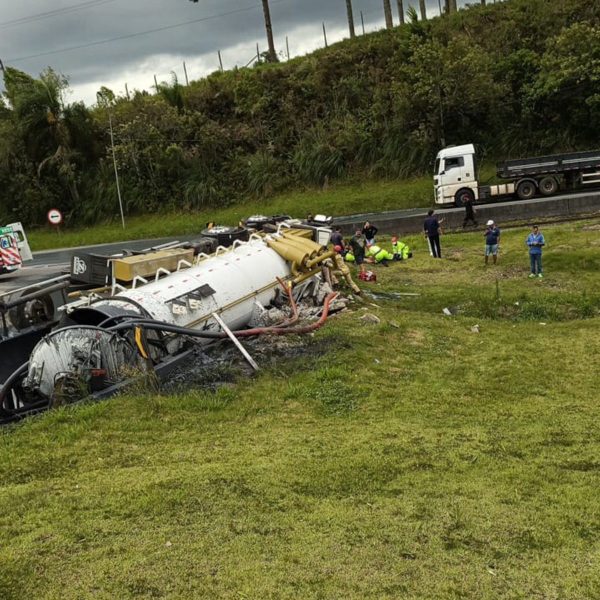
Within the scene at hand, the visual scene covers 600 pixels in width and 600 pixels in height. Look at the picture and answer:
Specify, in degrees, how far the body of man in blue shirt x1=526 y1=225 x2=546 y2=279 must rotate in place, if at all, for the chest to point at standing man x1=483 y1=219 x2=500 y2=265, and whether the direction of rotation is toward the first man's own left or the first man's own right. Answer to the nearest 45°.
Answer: approximately 135° to the first man's own right

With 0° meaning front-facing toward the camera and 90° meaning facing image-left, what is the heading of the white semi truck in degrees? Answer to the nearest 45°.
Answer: approximately 90°

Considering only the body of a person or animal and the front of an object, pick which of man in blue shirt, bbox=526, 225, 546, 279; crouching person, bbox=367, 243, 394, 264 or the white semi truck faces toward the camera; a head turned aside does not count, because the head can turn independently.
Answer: the man in blue shirt

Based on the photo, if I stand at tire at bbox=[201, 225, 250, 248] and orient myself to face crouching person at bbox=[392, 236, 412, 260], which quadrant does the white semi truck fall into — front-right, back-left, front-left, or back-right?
front-left

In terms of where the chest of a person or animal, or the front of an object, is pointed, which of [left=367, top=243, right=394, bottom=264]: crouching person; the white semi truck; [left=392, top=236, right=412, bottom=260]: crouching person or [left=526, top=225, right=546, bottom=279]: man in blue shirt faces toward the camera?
the man in blue shirt

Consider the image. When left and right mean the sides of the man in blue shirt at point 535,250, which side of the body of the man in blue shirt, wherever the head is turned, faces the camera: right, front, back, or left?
front

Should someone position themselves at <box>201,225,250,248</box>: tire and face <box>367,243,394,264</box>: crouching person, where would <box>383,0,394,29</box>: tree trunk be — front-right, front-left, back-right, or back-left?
front-left

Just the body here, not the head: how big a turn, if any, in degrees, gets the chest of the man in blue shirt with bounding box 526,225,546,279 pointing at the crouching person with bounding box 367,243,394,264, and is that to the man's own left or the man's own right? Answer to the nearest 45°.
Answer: approximately 135° to the man's own right

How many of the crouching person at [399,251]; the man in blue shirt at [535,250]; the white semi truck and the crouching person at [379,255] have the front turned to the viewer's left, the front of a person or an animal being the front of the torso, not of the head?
3

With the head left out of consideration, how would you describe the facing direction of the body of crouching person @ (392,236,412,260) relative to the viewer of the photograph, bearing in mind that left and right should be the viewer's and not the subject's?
facing to the left of the viewer

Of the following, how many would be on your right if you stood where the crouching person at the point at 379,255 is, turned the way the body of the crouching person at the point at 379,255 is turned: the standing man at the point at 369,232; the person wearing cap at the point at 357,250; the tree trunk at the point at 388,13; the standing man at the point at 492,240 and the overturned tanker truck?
2

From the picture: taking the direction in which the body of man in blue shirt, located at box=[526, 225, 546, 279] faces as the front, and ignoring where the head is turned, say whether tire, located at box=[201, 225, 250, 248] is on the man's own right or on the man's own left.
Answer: on the man's own right

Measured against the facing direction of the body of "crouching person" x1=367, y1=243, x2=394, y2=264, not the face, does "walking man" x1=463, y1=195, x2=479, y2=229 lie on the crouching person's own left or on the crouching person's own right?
on the crouching person's own right

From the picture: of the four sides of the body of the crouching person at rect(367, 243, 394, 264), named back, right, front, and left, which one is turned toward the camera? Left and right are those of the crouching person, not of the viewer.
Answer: left

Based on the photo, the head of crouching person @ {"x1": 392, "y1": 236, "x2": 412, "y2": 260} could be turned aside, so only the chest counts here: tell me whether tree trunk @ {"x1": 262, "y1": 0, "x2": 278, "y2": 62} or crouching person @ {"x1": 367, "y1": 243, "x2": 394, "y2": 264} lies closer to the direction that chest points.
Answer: the crouching person
